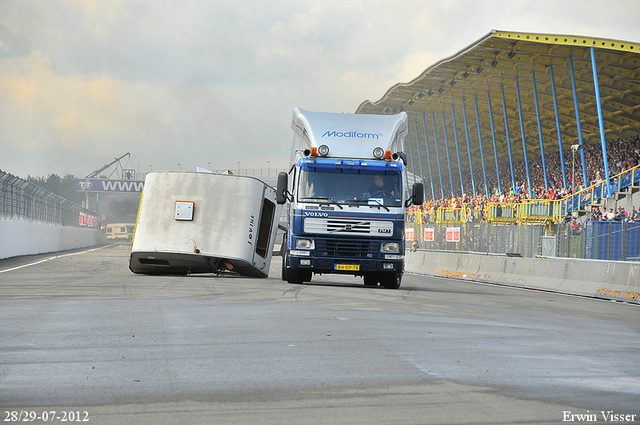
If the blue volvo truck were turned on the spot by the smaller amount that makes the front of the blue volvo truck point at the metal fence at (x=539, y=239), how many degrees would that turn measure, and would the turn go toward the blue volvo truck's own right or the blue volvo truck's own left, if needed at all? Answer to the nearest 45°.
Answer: approximately 135° to the blue volvo truck's own left

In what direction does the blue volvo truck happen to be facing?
toward the camera

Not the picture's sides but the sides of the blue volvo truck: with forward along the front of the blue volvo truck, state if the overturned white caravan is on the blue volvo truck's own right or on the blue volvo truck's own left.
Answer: on the blue volvo truck's own right
